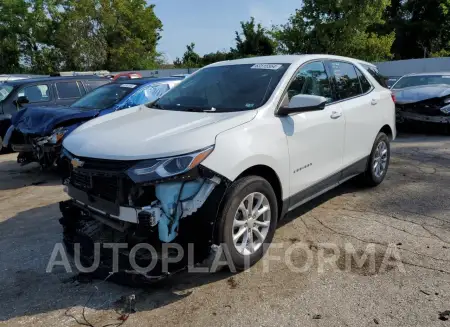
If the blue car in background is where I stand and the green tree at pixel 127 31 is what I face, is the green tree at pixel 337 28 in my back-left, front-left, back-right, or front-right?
front-right

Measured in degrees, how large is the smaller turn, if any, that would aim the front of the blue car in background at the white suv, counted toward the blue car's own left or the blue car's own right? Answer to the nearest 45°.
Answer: approximately 45° to the blue car's own left

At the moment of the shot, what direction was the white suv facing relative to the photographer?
facing the viewer and to the left of the viewer

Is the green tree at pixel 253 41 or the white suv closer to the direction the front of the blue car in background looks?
the white suv

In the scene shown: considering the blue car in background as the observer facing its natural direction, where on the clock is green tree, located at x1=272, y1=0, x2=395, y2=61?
The green tree is roughly at 6 o'clock from the blue car in background.

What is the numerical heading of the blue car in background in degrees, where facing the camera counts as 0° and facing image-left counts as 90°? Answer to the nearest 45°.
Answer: approximately 45°

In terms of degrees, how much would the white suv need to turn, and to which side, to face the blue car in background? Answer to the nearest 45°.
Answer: approximately 90° to its right

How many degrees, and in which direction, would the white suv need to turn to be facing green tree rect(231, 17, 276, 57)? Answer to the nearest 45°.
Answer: approximately 135° to its right

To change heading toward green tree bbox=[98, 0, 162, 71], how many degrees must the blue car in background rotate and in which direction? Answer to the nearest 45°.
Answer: approximately 135° to its right

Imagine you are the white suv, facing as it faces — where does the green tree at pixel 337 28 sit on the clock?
The green tree is roughly at 5 o'clock from the white suv.

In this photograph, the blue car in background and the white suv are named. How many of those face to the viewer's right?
0

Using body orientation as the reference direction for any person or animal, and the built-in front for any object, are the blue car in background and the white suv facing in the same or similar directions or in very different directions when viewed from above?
same or similar directions
